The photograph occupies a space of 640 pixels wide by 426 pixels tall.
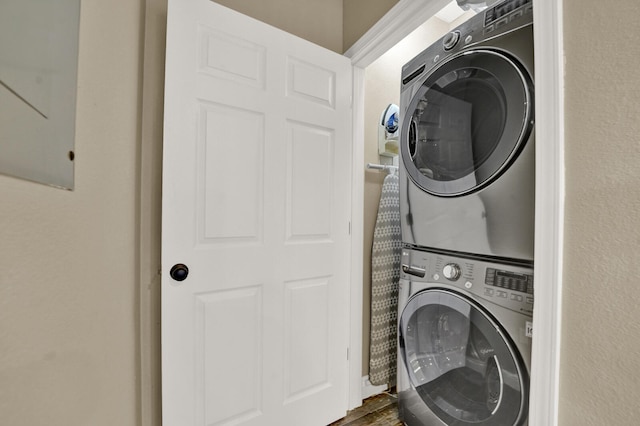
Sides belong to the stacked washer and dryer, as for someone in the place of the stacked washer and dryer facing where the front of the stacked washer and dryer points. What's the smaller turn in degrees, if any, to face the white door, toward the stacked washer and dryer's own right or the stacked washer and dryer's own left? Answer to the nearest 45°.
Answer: approximately 45° to the stacked washer and dryer's own right

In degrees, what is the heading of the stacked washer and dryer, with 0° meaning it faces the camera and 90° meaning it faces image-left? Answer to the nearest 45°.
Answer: approximately 45°
